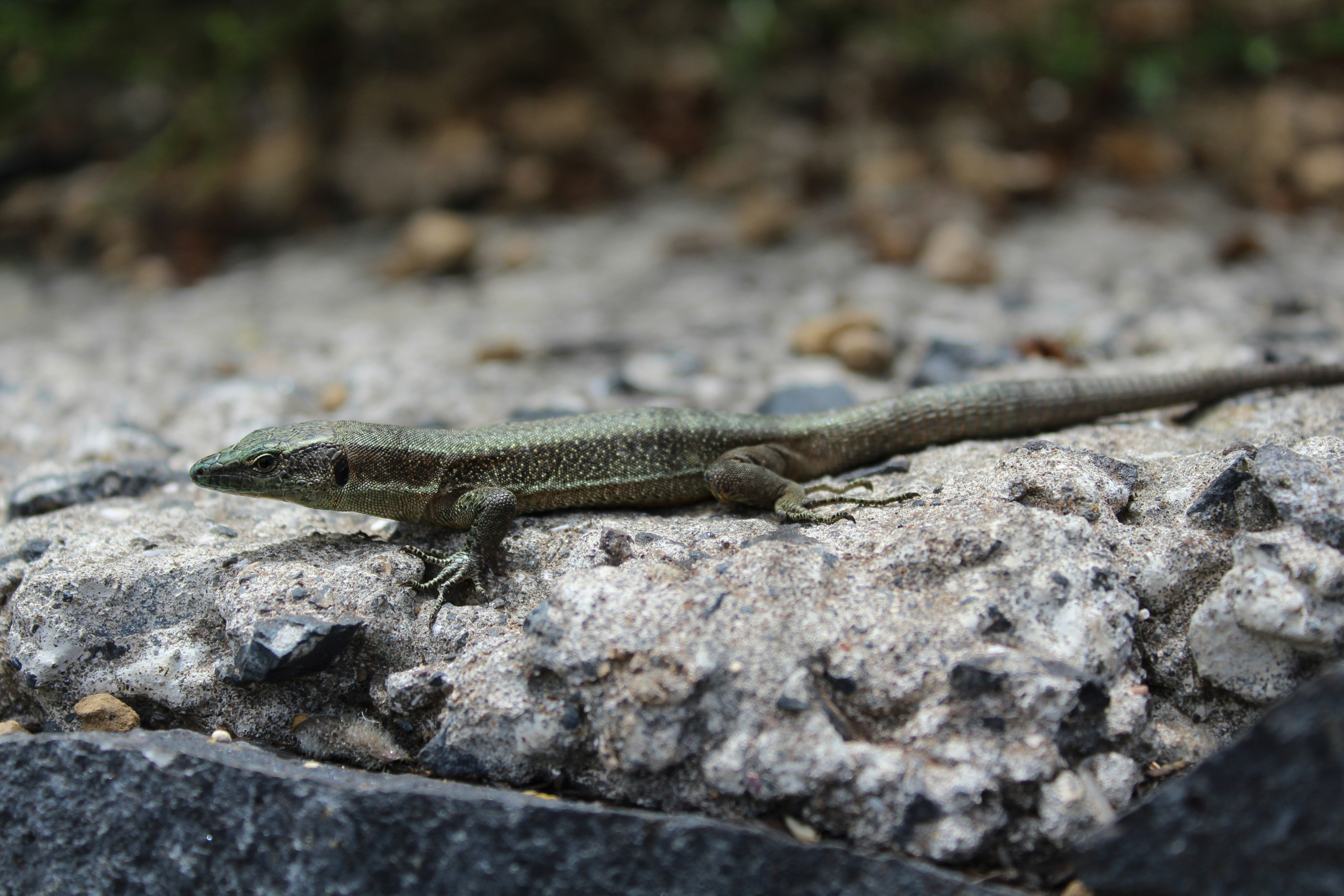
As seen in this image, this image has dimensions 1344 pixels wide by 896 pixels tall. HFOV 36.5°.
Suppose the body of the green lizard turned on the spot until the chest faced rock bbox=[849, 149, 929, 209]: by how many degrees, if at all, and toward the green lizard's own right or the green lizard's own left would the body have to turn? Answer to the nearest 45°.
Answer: approximately 90° to the green lizard's own right

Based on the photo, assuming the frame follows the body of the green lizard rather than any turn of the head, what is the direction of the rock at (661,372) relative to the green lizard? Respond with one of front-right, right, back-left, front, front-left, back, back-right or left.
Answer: right

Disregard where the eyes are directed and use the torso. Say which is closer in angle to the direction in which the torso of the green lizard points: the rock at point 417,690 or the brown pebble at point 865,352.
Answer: the rock

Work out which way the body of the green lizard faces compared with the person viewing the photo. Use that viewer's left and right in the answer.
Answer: facing to the left of the viewer

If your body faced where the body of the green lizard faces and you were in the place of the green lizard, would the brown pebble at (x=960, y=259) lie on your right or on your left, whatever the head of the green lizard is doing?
on your right

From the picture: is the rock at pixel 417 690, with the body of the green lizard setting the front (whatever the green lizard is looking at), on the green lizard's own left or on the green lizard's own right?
on the green lizard's own left
